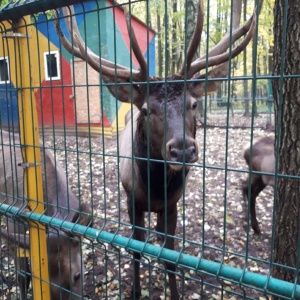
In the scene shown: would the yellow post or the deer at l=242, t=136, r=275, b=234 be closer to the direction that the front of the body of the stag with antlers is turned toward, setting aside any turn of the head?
the yellow post

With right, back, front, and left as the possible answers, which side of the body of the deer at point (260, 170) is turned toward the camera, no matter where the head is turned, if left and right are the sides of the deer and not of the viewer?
right

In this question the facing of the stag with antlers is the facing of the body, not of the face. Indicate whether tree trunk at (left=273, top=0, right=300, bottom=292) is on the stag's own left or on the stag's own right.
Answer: on the stag's own left

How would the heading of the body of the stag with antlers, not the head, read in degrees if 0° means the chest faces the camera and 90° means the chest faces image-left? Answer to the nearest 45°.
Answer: approximately 0°

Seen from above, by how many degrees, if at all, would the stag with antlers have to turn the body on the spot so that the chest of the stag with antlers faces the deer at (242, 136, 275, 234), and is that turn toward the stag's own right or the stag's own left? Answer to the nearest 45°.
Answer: approximately 135° to the stag's own left

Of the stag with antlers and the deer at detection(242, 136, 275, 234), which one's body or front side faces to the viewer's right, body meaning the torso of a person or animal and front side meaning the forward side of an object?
the deer

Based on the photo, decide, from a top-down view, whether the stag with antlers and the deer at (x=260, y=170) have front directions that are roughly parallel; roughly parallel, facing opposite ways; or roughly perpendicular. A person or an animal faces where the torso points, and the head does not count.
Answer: roughly perpendicular

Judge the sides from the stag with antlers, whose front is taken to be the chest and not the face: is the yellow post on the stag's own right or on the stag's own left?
on the stag's own right

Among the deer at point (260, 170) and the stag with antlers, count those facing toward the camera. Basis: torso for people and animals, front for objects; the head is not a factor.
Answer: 1

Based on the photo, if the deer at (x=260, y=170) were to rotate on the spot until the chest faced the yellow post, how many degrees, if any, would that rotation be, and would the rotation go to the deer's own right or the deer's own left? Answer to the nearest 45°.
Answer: approximately 135° to the deer's own right
